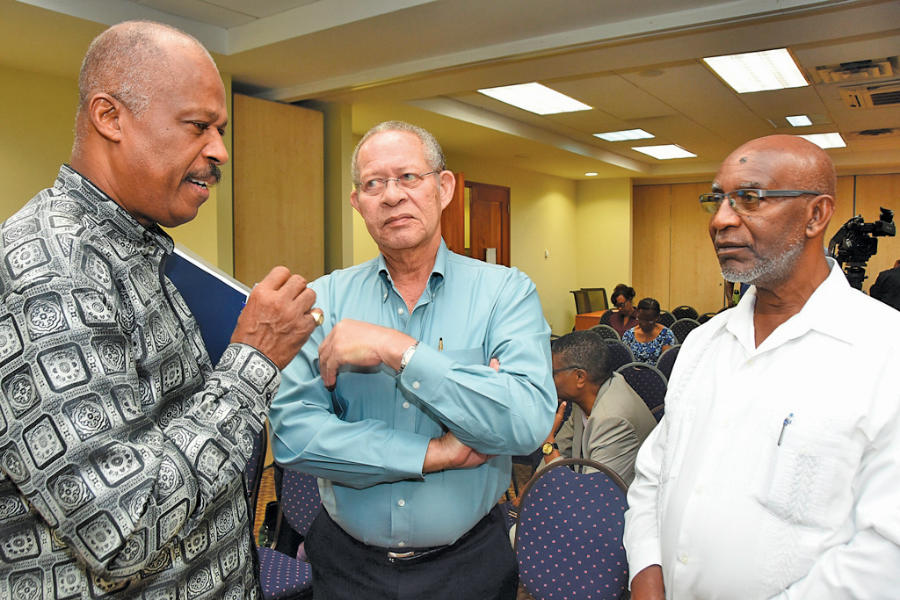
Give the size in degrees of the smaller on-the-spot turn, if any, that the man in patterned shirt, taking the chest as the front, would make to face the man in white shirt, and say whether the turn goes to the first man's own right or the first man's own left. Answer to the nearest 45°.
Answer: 0° — they already face them

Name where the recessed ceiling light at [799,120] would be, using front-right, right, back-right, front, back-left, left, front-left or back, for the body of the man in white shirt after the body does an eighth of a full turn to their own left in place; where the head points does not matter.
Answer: back

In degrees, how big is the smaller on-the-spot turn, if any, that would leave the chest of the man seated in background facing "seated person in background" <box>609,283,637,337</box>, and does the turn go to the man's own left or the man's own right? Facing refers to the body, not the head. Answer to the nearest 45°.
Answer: approximately 90° to the man's own right

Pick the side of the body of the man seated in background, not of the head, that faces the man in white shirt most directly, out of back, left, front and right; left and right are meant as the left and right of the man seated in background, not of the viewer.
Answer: left

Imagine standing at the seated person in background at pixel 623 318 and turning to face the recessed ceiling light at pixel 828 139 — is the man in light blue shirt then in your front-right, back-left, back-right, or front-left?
back-right

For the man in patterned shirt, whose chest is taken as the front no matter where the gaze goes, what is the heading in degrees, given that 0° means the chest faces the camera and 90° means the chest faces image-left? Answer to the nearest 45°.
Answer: approximately 270°

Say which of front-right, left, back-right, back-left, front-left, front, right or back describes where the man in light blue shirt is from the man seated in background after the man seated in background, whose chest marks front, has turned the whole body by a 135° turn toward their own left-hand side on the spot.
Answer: front-right

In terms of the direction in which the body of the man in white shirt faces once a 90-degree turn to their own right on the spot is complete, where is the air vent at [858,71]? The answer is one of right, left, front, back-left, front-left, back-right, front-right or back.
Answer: front-right

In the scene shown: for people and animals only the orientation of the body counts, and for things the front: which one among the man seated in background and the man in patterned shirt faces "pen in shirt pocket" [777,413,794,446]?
the man in patterned shirt

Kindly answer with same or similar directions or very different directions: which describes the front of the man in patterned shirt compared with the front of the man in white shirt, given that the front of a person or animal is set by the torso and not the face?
very different directions

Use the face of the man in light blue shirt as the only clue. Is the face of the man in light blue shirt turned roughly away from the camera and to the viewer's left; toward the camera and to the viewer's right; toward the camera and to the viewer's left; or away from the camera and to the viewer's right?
toward the camera and to the viewer's left

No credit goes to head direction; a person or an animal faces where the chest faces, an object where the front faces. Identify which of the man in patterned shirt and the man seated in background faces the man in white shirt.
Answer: the man in patterned shirt

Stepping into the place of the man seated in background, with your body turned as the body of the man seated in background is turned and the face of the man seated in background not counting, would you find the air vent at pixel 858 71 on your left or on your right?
on your right

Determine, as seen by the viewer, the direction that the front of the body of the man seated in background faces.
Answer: to the viewer's left

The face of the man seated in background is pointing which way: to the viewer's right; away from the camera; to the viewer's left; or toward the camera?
to the viewer's left

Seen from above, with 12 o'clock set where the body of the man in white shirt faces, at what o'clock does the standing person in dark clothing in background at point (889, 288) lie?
The standing person in dark clothing in background is roughly at 5 o'clock from the man in white shirt.

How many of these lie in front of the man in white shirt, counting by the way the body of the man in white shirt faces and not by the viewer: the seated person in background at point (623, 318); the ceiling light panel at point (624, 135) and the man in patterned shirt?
1

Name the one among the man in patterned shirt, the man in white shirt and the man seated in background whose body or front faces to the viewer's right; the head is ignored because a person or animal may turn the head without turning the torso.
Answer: the man in patterned shirt
